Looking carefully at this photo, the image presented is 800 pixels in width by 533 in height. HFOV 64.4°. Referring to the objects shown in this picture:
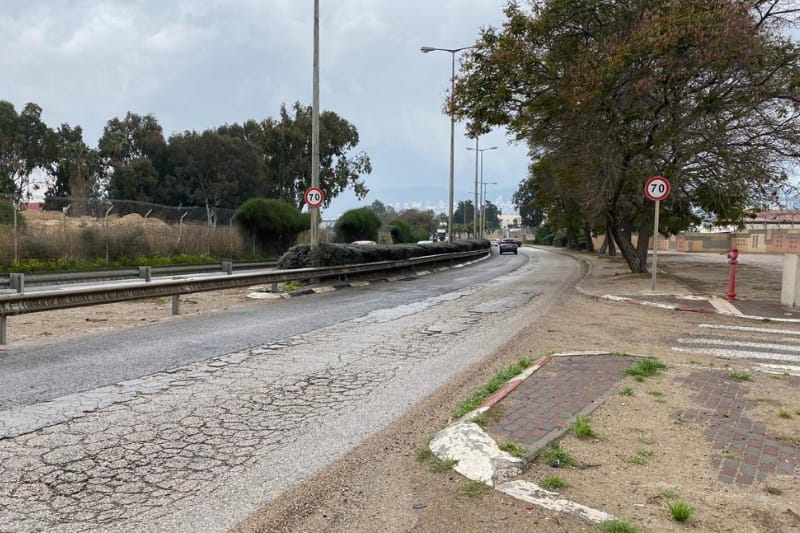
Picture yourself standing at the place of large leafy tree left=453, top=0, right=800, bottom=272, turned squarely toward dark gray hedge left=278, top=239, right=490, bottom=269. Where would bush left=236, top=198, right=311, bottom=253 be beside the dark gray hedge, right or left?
right

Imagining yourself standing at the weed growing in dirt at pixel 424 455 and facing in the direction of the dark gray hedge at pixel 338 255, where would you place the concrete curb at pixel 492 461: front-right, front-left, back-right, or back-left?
back-right

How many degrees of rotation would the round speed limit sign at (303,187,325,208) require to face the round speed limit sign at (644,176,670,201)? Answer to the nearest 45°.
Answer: approximately 45° to its left

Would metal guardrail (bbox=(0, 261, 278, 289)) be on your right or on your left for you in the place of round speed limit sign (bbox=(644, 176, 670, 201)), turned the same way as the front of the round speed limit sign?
on your right

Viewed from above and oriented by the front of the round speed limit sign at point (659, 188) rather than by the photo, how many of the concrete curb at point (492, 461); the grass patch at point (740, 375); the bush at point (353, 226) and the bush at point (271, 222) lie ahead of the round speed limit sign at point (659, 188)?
2

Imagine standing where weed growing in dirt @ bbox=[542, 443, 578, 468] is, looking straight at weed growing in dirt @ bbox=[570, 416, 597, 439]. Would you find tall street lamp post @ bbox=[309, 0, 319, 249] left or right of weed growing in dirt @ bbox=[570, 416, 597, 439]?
left

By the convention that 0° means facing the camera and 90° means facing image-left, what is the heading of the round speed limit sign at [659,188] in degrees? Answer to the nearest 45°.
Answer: approximately 0°

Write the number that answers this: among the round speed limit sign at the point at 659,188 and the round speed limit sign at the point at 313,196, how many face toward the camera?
2

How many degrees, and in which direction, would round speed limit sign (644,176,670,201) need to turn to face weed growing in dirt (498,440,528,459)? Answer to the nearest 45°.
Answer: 0° — it already faces it
